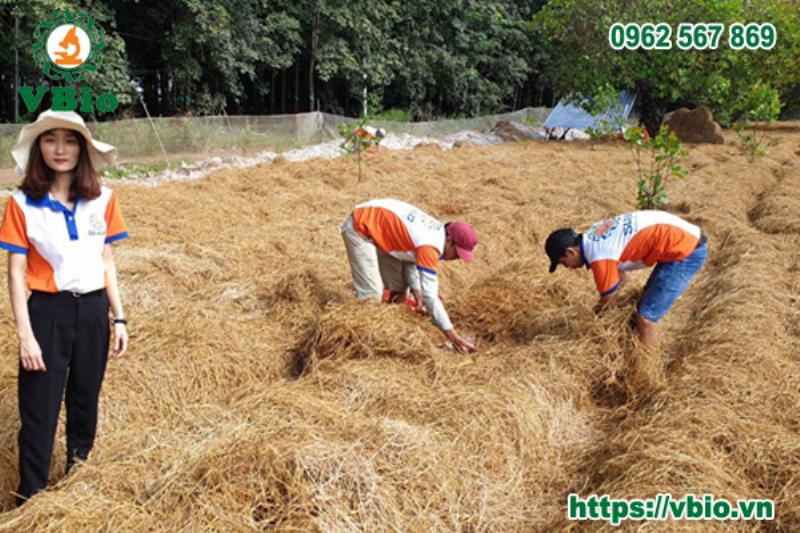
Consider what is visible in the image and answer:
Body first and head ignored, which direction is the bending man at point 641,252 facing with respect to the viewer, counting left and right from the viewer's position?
facing to the left of the viewer

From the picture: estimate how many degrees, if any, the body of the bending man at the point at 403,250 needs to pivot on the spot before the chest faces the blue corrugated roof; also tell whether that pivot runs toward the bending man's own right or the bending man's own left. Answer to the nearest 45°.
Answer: approximately 90° to the bending man's own left

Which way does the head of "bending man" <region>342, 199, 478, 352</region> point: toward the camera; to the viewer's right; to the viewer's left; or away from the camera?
to the viewer's right

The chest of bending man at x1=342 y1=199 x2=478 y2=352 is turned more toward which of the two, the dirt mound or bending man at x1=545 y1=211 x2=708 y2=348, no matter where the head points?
the bending man

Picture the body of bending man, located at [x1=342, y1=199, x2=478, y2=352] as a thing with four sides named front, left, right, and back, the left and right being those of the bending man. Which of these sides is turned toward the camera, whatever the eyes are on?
right

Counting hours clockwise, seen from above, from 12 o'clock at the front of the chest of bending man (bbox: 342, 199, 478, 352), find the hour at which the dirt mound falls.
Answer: The dirt mound is roughly at 10 o'clock from the bending man.

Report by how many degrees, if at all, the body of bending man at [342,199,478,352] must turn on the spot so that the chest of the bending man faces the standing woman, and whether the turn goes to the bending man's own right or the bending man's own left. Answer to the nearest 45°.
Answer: approximately 135° to the bending man's own right

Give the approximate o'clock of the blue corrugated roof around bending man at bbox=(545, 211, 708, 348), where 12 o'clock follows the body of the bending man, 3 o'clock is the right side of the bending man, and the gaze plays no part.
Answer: The blue corrugated roof is roughly at 3 o'clock from the bending man.

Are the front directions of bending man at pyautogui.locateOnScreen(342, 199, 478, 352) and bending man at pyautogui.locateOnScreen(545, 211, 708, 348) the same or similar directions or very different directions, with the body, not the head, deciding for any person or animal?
very different directions

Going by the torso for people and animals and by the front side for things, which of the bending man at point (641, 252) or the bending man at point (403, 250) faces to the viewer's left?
the bending man at point (641, 252)

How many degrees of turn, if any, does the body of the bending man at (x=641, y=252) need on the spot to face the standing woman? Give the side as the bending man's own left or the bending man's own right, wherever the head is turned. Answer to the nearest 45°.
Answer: approximately 45° to the bending man's own left

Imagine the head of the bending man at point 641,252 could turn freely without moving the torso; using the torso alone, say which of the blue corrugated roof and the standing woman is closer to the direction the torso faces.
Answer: the standing woman

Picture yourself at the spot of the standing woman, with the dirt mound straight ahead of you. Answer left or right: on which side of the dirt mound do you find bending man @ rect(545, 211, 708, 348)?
right

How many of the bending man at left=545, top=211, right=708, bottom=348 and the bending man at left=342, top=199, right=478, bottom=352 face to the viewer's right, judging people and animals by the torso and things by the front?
1
